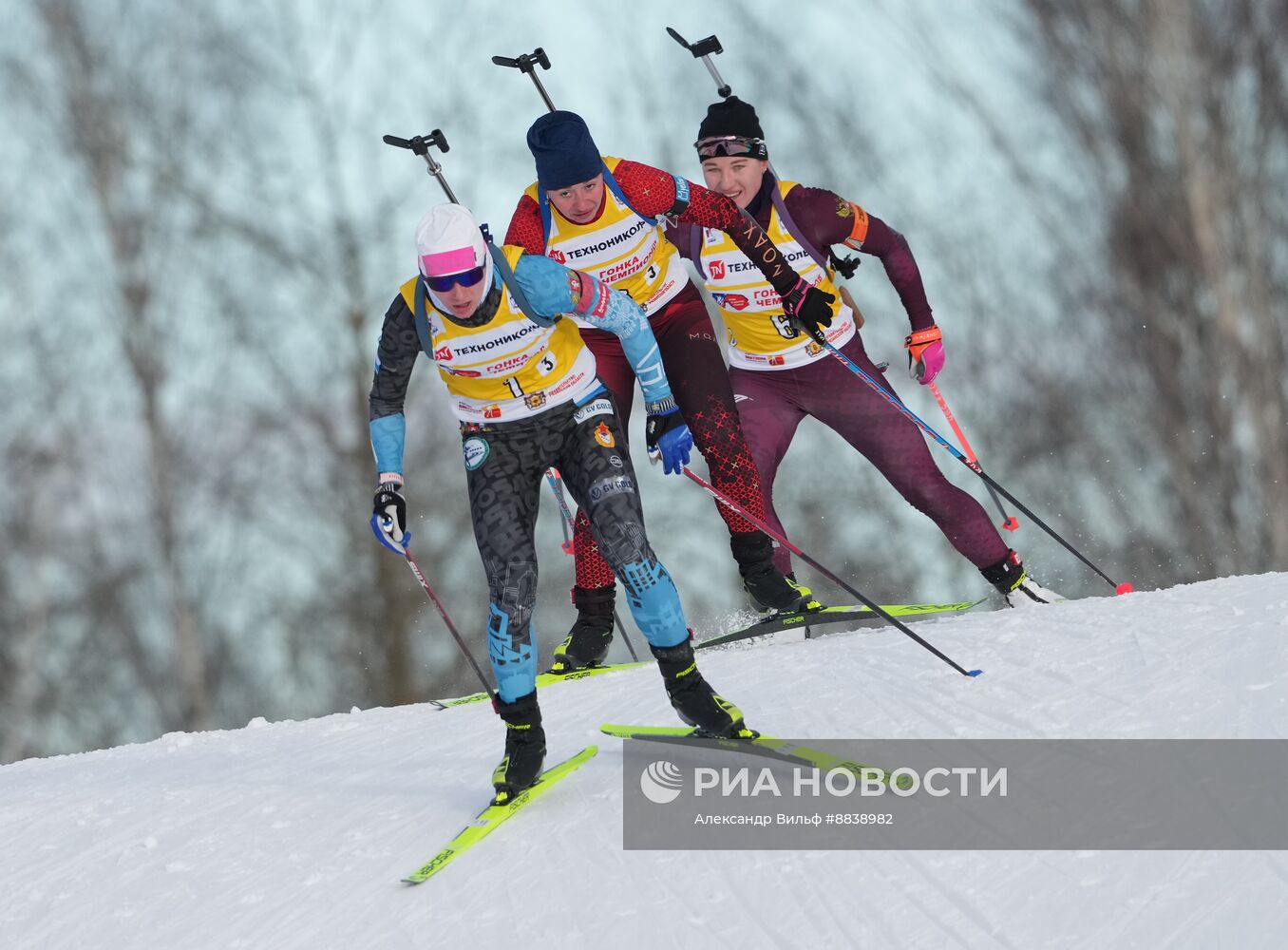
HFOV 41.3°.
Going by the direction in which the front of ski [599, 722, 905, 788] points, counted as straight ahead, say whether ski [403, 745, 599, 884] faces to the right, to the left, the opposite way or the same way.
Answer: to the right

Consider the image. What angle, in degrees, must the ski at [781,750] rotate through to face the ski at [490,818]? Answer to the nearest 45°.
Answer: approximately 135° to its right

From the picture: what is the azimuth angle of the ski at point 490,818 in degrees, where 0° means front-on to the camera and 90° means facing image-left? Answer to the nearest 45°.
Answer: approximately 45°

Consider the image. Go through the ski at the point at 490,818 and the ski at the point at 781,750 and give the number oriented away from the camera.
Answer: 0

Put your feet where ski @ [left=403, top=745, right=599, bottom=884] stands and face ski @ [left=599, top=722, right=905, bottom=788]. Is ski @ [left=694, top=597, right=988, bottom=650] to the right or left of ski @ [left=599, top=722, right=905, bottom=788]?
left

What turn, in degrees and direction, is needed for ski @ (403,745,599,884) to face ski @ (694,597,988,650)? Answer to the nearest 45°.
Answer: approximately 180°

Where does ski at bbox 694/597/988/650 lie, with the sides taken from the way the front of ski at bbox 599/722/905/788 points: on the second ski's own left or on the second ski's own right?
on the second ski's own left
